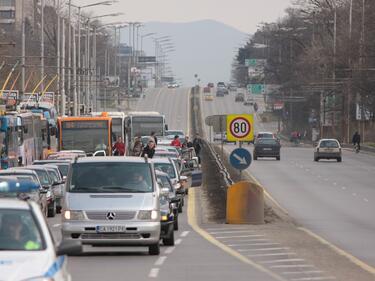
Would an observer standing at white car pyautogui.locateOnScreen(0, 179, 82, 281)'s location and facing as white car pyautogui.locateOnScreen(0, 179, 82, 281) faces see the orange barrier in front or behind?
behind

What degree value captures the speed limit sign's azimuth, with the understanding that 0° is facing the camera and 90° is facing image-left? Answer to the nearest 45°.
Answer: approximately 0°
